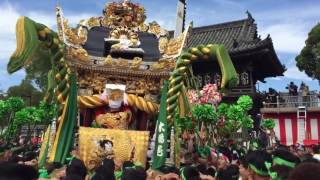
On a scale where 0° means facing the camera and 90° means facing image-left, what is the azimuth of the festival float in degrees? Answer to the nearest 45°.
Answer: approximately 0°

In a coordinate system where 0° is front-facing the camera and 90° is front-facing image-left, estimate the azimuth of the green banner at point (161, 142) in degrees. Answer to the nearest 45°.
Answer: approximately 0°

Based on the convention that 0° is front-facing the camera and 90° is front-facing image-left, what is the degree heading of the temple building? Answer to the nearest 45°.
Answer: approximately 45°

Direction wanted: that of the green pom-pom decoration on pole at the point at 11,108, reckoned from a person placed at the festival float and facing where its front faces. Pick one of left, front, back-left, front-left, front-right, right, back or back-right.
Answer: back-right

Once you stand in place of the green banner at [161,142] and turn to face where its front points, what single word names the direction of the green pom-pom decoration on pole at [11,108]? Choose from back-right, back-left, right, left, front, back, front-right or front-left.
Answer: back-right

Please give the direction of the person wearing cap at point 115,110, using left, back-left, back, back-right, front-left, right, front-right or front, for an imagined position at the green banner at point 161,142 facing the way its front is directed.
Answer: back-right

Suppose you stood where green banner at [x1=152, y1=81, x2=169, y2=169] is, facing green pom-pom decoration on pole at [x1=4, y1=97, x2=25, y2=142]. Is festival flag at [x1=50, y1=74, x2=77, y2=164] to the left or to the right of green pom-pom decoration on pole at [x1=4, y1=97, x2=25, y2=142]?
left
